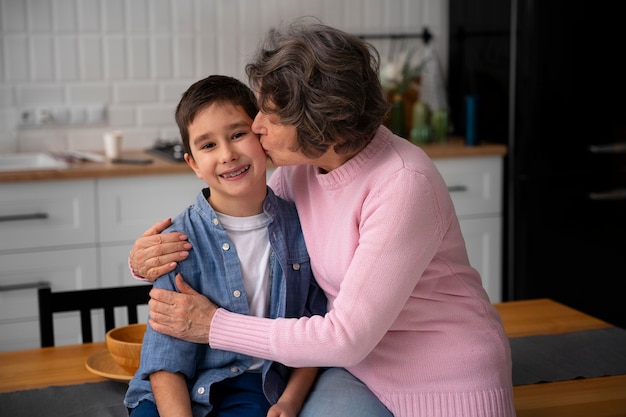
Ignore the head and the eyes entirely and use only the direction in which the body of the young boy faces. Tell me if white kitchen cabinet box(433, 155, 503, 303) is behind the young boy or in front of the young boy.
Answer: behind

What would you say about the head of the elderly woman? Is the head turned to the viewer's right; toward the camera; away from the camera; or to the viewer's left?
to the viewer's left

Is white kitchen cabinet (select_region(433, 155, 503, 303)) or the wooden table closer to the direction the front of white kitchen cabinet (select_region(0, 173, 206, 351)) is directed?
the wooden table

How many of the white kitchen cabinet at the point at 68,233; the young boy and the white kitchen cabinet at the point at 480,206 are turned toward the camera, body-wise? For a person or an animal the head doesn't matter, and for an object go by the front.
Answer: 3

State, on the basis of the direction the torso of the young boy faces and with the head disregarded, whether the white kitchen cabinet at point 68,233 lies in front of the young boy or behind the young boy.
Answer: behind

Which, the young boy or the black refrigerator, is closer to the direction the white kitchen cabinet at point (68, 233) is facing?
the young boy

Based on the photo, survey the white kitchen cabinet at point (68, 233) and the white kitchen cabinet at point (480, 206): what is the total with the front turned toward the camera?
2

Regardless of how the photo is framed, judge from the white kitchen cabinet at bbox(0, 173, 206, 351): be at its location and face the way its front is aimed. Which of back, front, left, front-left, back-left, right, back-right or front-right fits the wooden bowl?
front

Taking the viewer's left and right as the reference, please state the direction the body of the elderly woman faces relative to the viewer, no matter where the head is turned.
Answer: facing the viewer and to the left of the viewer

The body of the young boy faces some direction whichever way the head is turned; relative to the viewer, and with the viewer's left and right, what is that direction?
facing the viewer

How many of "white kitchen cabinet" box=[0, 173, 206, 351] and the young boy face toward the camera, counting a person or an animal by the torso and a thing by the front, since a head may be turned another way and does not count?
2

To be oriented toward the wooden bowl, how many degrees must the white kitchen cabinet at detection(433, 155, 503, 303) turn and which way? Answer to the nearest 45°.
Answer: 0° — it already faces it
